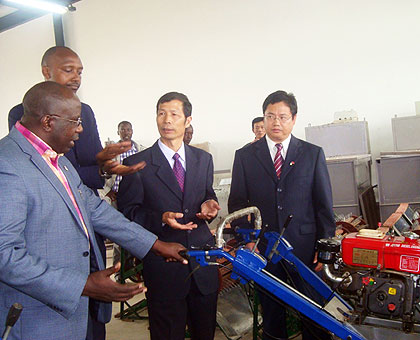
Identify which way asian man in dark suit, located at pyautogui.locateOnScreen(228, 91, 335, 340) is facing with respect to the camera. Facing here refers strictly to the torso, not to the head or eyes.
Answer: toward the camera

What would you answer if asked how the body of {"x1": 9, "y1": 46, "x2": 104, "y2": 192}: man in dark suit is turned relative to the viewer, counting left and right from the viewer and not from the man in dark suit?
facing the viewer and to the right of the viewer

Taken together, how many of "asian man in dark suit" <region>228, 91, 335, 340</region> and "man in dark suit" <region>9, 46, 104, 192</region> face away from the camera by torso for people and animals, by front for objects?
0

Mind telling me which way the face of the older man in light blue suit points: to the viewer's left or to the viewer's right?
to the viewer's right

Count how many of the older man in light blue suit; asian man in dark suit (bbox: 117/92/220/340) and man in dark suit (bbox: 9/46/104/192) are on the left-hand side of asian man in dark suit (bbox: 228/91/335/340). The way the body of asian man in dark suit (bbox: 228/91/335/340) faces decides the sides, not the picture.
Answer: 0

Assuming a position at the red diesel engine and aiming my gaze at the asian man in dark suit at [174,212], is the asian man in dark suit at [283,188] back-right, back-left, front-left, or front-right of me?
front-right

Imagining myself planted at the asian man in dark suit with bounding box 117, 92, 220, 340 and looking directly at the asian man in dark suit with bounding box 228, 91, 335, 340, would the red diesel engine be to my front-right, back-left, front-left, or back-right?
front-right

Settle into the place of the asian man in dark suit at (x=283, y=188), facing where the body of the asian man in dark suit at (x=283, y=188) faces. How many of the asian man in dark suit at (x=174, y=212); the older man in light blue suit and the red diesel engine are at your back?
0

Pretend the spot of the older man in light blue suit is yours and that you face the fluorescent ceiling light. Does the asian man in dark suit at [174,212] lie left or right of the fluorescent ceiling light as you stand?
right

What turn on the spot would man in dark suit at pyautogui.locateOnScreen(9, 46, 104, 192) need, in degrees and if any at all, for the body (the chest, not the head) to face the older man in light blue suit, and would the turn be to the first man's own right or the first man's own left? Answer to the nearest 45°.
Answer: approximately 45° to the first man's own right

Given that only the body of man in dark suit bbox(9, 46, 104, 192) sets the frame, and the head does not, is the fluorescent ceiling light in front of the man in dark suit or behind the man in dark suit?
behind

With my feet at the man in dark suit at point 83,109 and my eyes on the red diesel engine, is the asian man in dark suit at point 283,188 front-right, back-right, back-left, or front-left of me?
front-left

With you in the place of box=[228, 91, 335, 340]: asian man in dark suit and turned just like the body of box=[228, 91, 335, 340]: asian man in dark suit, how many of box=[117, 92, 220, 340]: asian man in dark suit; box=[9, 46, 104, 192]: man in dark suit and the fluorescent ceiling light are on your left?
0

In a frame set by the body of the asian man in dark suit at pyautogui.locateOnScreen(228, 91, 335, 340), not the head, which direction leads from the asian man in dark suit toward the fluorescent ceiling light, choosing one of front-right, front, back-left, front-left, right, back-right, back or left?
back-right

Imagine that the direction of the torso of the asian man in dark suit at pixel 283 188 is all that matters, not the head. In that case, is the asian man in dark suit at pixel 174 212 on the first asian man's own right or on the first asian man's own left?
on the first asian man's own right

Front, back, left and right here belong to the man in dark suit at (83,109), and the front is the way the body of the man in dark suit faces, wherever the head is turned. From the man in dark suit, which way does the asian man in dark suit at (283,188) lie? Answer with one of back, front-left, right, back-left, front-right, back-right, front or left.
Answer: front-left

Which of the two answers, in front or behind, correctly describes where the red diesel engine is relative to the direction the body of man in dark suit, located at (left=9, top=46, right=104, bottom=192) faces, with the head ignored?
in front

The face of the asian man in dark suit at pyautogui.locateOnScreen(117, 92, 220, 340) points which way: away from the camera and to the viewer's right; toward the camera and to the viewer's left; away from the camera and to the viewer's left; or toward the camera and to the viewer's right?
toward the camera and to the viewer's left

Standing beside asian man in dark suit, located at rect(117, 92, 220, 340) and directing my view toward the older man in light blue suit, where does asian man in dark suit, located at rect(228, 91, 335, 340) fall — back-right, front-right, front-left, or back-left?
back-left

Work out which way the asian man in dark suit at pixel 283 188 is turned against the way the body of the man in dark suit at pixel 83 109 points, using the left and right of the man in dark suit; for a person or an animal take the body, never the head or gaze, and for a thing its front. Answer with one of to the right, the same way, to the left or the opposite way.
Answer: to the right

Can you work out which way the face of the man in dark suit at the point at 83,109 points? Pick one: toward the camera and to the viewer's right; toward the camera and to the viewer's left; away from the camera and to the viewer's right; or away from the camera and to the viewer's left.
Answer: toward the camera and to the viewer's right
